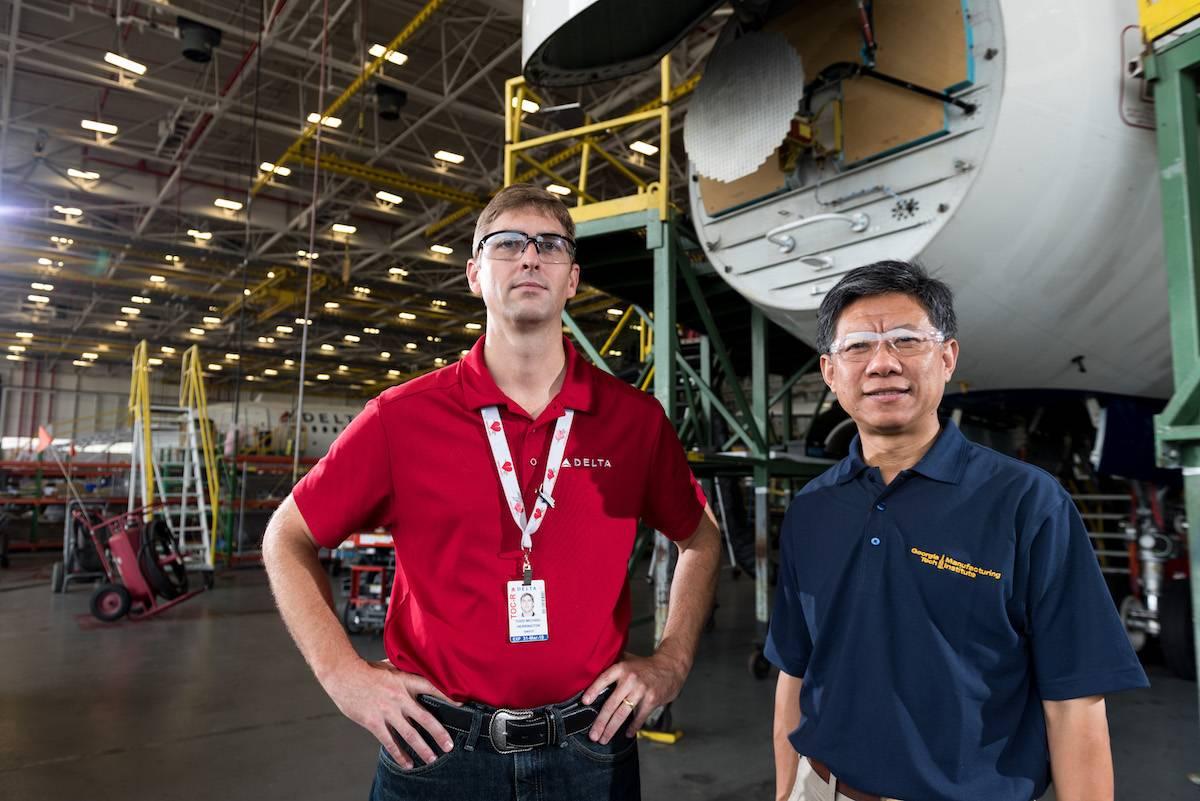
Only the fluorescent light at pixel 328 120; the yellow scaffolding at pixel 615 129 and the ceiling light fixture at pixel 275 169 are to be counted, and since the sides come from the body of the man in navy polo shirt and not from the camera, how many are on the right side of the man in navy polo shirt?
3

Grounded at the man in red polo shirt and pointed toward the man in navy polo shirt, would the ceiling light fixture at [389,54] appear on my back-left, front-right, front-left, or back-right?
back-left

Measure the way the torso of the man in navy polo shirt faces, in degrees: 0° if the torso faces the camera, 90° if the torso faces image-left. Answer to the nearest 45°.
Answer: approximately 45°

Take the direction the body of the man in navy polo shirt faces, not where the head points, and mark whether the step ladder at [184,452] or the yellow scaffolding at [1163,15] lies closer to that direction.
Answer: the step ladder

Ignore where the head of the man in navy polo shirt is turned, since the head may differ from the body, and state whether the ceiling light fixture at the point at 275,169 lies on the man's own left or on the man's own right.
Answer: on the man's own right

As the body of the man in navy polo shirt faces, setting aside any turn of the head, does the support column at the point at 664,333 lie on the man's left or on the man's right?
on the man's right

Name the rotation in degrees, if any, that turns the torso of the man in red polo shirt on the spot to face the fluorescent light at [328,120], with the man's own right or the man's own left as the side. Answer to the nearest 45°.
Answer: approximately 180°

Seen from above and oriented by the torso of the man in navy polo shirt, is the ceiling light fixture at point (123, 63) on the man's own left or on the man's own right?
on the man's own right

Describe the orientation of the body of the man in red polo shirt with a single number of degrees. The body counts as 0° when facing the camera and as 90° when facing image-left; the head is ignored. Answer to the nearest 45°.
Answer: approximately 0°

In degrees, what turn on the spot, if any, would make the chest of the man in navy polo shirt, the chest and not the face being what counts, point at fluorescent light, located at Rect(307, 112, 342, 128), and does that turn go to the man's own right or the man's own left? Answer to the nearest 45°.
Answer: approximately 90° to the man's own right

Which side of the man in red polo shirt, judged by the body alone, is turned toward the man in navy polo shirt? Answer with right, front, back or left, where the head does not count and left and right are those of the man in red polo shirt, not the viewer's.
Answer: left

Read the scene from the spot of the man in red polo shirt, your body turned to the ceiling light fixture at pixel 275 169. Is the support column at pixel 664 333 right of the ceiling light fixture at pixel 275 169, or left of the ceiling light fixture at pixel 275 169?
right
